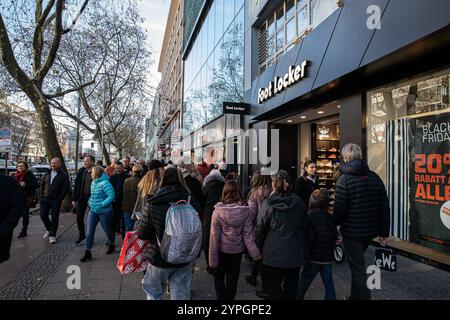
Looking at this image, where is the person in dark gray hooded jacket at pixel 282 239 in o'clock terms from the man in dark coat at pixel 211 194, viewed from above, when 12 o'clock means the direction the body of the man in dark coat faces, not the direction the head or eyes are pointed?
The person in dark gray hooded jacket is roughly at 5 o'clock from the man in dark coat.

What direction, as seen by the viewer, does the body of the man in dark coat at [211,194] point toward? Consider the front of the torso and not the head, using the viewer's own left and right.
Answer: facing away from the viewer

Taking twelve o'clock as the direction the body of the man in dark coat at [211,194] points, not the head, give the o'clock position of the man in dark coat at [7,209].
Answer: the man in dark coat at [7,209] is roughly at 8 o'clock from the man in dark coat at [211,194].

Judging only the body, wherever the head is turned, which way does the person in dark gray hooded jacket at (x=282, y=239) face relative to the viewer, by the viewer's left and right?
facing away from the viewer
